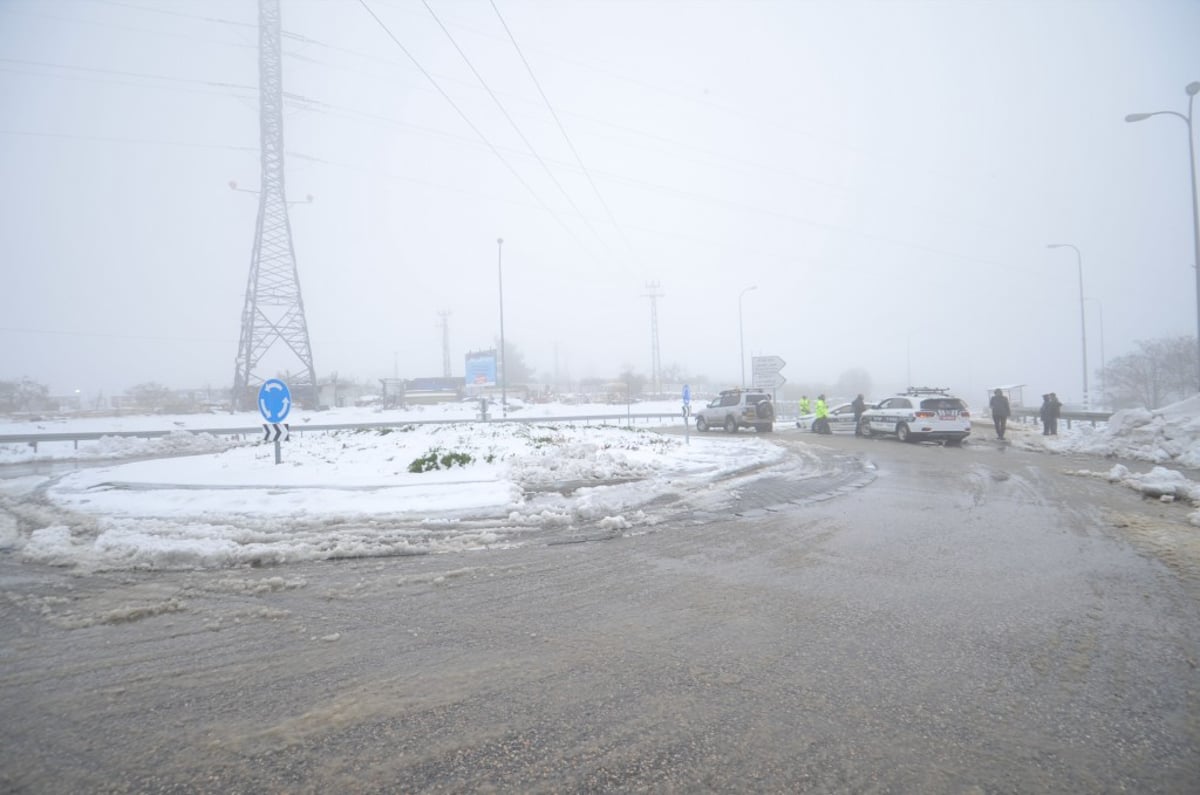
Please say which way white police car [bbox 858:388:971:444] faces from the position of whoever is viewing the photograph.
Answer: facing away from the viewer and to the left of the viewer

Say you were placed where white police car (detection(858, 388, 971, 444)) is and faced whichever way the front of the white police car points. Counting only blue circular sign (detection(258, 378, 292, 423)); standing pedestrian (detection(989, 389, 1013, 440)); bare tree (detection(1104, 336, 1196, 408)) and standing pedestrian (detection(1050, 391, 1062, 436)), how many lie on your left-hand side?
1

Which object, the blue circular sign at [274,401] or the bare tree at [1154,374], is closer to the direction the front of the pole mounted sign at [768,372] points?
the blue circular sign

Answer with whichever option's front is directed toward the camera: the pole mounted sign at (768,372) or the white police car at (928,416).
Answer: the pole mounted sign

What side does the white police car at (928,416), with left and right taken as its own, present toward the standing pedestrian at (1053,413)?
right

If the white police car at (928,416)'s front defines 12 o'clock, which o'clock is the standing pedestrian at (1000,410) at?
The standing pedestrian is roughly at 3 o'clock from the white police car.

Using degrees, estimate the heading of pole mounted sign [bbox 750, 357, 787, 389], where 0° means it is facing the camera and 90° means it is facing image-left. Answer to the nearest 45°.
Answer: approximately 0°

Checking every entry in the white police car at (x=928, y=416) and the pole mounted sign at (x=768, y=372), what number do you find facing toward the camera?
1

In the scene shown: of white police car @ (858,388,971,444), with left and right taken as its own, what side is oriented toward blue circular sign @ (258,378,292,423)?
left

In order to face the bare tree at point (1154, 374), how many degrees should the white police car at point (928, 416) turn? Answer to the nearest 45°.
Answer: approximately 90° to its right

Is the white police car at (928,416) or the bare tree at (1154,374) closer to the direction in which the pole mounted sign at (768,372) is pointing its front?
the white police car

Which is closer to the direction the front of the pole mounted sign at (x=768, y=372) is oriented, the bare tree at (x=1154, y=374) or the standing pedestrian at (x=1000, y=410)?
the standing pedestrian

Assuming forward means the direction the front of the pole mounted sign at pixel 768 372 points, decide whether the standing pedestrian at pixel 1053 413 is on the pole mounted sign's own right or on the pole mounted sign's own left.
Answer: on the pole mounted sign's own left
